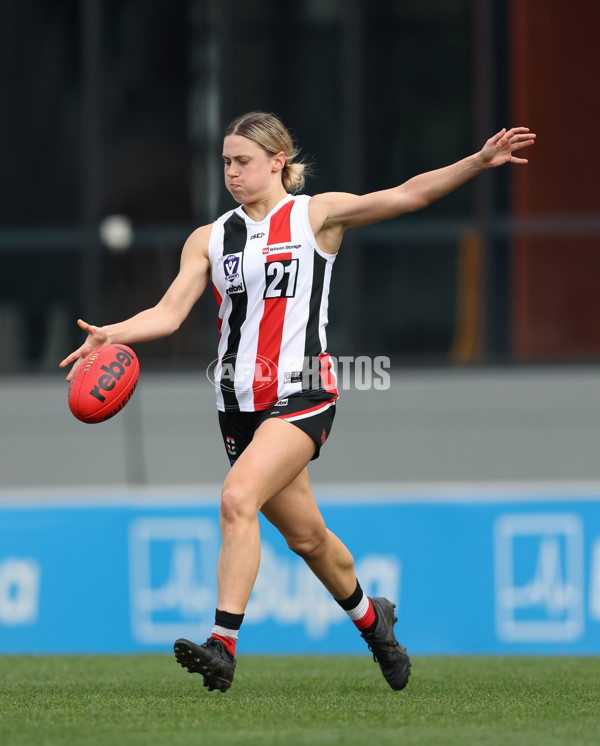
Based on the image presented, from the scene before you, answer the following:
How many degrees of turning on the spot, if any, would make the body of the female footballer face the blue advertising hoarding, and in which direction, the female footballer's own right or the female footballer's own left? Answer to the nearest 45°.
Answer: approximately 135° to the female footballer's own right

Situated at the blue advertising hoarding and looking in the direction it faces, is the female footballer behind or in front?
in front

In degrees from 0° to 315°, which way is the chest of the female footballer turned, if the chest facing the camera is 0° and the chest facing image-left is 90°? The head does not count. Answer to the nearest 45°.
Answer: approximately 45°

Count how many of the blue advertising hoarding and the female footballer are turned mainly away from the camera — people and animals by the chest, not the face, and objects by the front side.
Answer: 0

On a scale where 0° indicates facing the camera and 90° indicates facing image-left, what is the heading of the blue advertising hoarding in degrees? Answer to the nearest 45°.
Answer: approximately 0°
